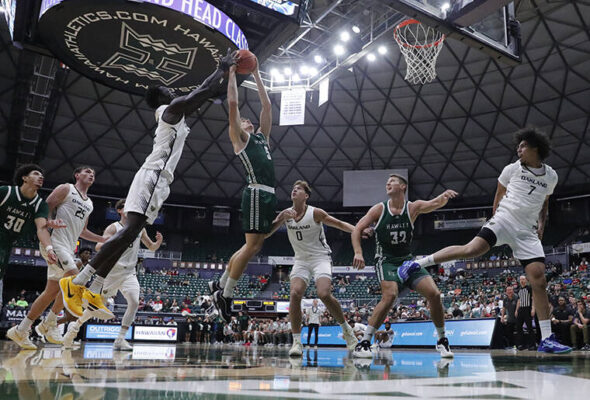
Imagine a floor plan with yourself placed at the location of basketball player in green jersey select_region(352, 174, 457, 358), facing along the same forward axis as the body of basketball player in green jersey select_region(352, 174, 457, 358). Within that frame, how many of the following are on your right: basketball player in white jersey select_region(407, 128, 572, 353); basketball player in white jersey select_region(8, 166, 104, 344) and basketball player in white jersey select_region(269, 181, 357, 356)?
2

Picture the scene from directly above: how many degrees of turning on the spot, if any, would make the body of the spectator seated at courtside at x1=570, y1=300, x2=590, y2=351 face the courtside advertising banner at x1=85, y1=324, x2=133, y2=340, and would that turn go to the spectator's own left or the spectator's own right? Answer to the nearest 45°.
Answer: approximately 45° to the spectator's own right

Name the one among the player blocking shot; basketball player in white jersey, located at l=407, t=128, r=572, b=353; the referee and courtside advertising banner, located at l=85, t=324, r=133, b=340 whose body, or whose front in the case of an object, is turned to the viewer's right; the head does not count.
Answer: the player blocking shot

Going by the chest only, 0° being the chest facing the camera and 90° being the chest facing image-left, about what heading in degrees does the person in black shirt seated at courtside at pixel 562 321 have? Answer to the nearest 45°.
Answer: approximately 45°

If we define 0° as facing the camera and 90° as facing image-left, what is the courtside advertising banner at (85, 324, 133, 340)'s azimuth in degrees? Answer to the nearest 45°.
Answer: approximately 0°

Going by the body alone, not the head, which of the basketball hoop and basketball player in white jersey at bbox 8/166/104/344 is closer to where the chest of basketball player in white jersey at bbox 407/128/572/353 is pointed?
the basketball player in white jersey

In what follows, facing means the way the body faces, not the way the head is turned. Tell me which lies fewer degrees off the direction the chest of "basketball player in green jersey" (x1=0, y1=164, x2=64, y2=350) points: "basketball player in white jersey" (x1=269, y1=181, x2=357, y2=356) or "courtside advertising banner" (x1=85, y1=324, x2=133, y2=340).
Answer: the basketball player in white jersey

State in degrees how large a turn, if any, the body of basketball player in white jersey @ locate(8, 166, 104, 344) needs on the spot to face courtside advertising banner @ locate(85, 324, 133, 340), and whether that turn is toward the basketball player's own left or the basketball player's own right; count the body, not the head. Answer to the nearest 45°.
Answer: approximately 135° to the basketball player's own left

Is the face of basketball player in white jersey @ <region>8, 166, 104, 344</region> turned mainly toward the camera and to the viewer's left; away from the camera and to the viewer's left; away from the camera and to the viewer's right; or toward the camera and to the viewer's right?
toward the camera and to the viewer's right

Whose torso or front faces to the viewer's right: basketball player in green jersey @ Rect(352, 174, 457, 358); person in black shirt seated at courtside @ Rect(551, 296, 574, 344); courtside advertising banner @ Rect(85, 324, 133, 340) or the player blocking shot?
the player blocking shot

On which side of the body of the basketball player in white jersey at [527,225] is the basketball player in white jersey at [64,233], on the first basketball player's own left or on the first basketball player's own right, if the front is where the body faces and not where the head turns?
on the first basketball player's own right

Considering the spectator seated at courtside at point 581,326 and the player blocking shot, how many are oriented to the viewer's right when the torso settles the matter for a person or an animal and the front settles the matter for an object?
1
